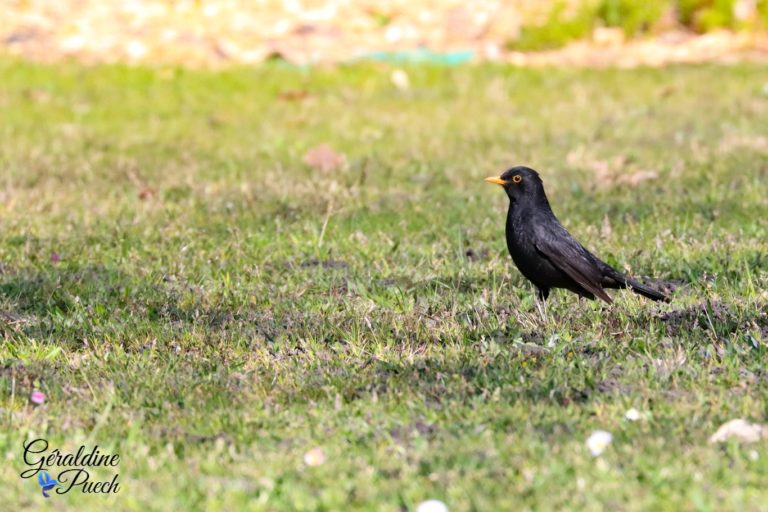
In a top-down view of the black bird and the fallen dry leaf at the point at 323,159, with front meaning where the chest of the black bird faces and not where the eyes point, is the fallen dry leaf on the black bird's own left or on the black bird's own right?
on the black bird's own right

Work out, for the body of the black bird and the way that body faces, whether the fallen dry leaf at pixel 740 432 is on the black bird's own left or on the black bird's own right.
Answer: on the black bird's own left

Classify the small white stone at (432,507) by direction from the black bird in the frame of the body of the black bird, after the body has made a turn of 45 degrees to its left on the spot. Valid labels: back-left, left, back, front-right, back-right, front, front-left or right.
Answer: front-left

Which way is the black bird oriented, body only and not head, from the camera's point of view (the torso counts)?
to the viewer's left

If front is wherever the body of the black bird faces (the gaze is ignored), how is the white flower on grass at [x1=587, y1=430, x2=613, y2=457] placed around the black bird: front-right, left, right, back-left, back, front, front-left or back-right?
left
